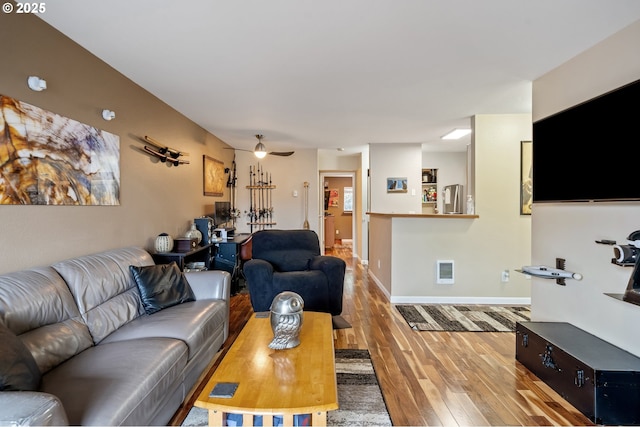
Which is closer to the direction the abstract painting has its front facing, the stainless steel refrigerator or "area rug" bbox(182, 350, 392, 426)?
the area rug

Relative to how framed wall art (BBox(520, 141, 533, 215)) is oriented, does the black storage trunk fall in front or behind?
in front

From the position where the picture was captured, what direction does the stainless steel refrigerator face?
facing the viewer

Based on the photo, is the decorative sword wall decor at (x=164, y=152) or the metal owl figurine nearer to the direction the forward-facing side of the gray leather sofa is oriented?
the metal owl figurine

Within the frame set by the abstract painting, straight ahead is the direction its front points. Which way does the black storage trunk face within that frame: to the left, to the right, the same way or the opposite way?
the opposite way

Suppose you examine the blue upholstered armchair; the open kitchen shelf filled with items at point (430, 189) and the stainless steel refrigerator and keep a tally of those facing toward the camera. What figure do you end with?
3

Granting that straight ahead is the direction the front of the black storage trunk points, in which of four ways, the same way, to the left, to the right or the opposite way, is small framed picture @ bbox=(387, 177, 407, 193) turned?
to the left

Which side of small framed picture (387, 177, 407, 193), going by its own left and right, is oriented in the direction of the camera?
front

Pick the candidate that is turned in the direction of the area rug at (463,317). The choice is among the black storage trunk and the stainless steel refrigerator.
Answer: the stainless steel refrigerator

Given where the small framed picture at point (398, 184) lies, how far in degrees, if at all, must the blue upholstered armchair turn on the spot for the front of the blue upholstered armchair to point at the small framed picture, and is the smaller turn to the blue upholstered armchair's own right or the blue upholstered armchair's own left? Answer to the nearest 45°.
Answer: approximately 135° to the blue upholstered armchair's own left

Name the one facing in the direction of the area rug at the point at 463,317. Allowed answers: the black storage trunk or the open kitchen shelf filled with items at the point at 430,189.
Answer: the open kitchen shelf filled with items

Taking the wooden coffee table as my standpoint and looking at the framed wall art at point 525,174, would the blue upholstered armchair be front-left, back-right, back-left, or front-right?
front-left

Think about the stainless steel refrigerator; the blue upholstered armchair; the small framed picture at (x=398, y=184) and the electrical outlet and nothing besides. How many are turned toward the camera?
4

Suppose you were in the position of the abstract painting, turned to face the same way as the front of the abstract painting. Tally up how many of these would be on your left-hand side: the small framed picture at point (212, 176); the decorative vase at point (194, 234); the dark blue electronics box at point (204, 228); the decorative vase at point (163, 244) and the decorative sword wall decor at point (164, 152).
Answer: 5

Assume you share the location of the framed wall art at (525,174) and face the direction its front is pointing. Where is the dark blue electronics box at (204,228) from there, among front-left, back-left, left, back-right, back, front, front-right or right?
front-right

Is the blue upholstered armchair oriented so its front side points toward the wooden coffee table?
yes

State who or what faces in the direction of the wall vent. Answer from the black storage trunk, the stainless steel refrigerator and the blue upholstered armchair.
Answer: the stainless steel refrigerator
